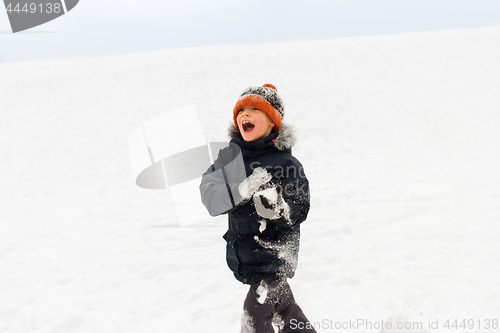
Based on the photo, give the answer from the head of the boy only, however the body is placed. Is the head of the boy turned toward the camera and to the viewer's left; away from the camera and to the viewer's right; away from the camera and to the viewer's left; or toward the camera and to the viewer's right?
toward the camera and to the viewer's left

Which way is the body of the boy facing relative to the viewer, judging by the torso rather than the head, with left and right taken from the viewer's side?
facing the viewer and to the left of the viewer
